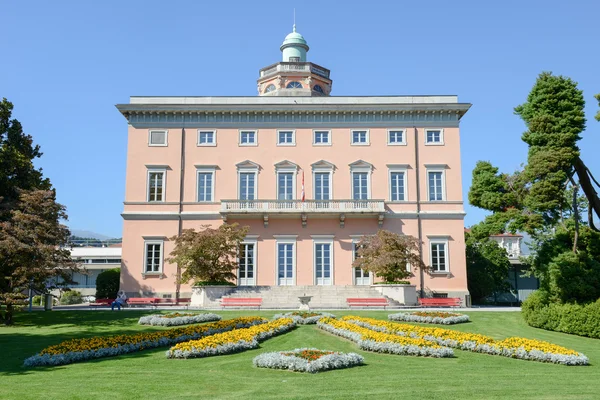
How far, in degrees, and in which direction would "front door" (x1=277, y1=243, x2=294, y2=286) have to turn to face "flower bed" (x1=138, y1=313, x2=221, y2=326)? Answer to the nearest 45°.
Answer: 0° — it already faces it

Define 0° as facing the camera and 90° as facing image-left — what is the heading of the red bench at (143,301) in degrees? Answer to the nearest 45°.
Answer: approximately 0°

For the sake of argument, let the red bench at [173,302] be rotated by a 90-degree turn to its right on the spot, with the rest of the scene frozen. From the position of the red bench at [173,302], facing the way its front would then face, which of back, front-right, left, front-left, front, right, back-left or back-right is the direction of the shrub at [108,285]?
front-right

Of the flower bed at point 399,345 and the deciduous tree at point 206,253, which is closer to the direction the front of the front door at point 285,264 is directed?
the flower bed

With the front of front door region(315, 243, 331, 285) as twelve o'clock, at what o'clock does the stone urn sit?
The stone urn is roughly at 12 o'clock from the front door.

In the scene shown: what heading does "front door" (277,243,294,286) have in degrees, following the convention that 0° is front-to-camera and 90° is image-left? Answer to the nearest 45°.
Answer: approximately 0°

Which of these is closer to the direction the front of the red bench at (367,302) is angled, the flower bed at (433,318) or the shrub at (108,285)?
the flower bed

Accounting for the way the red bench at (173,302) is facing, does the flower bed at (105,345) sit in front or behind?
in front

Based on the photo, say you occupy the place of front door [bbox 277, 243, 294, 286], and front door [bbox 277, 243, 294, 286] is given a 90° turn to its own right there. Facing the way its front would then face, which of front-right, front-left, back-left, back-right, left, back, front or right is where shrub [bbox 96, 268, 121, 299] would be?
front
